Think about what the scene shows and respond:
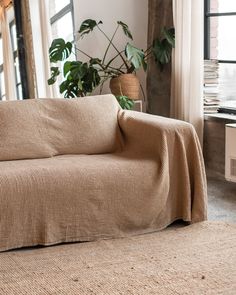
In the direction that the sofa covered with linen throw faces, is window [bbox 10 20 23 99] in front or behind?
behind

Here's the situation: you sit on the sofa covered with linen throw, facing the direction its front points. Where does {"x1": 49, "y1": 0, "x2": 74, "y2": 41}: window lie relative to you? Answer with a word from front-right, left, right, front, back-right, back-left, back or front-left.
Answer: back-left

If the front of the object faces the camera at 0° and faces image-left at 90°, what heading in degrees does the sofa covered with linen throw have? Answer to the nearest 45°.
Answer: approximately 315°
